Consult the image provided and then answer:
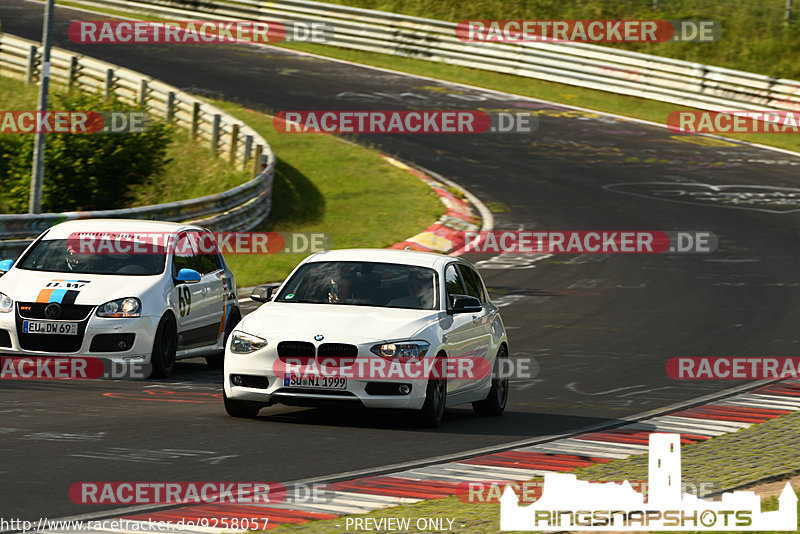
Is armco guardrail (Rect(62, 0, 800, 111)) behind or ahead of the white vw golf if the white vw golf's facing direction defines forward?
behind

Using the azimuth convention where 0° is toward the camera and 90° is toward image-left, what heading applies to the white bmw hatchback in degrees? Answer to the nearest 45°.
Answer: approximately 45°

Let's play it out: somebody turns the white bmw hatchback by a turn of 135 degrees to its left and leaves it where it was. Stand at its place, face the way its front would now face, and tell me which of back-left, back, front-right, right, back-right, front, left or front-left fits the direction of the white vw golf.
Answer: back-left

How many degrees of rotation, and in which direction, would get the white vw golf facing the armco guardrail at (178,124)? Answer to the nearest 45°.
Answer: approximately 135° to its right

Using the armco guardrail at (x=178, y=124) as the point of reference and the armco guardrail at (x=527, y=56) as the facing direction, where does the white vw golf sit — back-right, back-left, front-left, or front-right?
back-right

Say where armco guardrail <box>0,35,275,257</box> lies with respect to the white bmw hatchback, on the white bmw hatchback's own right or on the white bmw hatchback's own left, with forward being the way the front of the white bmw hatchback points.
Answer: on the white bmw hatchback's own right

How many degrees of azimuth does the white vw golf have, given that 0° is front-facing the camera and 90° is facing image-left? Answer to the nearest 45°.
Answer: approximately 45°
